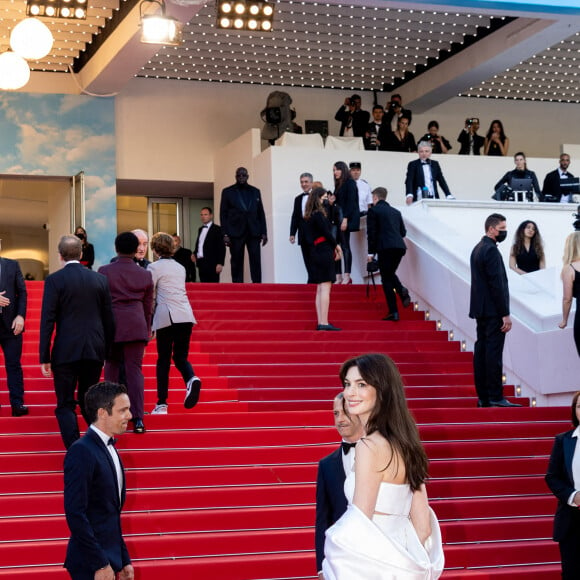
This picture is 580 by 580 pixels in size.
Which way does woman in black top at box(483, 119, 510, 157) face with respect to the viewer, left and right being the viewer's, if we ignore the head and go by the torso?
facing the viewer

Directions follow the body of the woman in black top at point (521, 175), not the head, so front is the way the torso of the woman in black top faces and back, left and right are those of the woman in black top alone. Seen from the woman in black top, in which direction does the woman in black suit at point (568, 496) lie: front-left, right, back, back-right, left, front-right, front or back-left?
front

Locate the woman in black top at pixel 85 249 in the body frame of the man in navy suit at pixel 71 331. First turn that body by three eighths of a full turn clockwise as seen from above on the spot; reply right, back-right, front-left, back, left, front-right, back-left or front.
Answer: back-left

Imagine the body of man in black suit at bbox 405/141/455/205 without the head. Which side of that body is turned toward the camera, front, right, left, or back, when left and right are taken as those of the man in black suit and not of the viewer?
front

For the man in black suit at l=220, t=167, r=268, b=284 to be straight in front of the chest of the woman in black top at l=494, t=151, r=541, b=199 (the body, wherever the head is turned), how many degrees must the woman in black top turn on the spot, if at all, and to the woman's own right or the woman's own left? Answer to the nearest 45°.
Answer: approximately 45° to the woman's own right

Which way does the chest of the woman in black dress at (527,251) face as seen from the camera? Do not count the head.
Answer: toward the camera

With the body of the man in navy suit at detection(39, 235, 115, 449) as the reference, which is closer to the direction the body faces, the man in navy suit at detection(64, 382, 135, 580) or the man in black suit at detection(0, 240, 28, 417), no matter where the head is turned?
the man in black suit

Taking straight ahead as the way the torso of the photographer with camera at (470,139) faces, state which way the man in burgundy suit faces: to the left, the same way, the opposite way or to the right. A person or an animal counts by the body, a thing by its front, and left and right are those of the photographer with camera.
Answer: the opposite way

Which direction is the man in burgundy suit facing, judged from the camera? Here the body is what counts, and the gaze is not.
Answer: away from the camera

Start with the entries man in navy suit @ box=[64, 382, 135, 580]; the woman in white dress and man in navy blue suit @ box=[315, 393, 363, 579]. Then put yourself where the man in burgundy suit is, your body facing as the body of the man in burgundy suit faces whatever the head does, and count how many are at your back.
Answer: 3

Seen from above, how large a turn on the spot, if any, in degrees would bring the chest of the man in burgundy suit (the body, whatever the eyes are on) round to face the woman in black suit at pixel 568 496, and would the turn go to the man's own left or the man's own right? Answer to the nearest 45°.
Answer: approximately 135° to the man's own right

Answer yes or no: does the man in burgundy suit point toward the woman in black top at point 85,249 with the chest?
yes

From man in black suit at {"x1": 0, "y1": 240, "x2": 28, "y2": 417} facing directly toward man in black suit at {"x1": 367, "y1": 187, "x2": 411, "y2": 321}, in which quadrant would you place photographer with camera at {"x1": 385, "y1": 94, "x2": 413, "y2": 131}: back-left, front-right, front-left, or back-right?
front-left

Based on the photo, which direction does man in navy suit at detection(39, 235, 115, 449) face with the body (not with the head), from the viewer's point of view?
away from the camera

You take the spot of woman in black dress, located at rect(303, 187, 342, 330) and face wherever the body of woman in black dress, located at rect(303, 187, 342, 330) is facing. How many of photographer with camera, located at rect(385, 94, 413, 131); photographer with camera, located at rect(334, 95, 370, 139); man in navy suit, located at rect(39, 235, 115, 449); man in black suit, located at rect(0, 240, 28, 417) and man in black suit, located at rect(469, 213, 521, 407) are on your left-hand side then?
2

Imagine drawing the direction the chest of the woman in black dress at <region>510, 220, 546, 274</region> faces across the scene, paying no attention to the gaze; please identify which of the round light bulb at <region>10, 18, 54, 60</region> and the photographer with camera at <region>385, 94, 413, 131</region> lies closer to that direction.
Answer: the round light bulb

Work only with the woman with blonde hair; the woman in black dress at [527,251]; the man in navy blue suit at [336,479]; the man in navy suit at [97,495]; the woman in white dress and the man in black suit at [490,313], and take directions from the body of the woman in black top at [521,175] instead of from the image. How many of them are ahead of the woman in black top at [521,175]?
6
